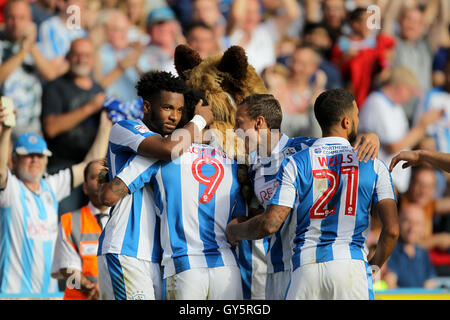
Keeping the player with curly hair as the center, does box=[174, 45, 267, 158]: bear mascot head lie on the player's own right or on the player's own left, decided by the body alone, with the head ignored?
on the player's own left

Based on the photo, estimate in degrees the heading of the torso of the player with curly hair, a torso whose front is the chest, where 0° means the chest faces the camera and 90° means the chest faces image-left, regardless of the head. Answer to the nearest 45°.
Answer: approximately 315°
